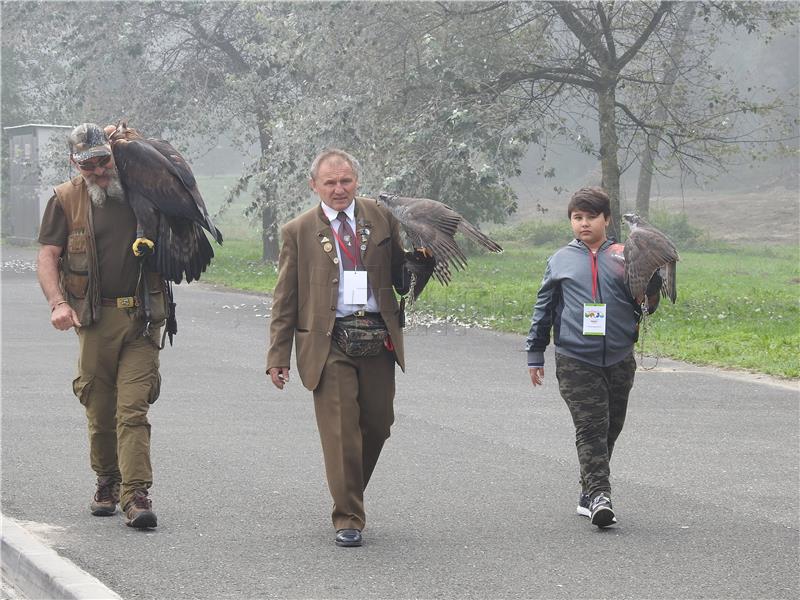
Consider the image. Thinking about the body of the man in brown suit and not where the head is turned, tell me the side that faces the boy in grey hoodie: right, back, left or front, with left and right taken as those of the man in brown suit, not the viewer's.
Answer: left

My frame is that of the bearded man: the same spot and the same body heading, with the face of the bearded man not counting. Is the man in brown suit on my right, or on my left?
on my left

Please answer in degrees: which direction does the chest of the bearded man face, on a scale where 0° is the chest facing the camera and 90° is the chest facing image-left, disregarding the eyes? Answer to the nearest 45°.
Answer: approximately 0°
